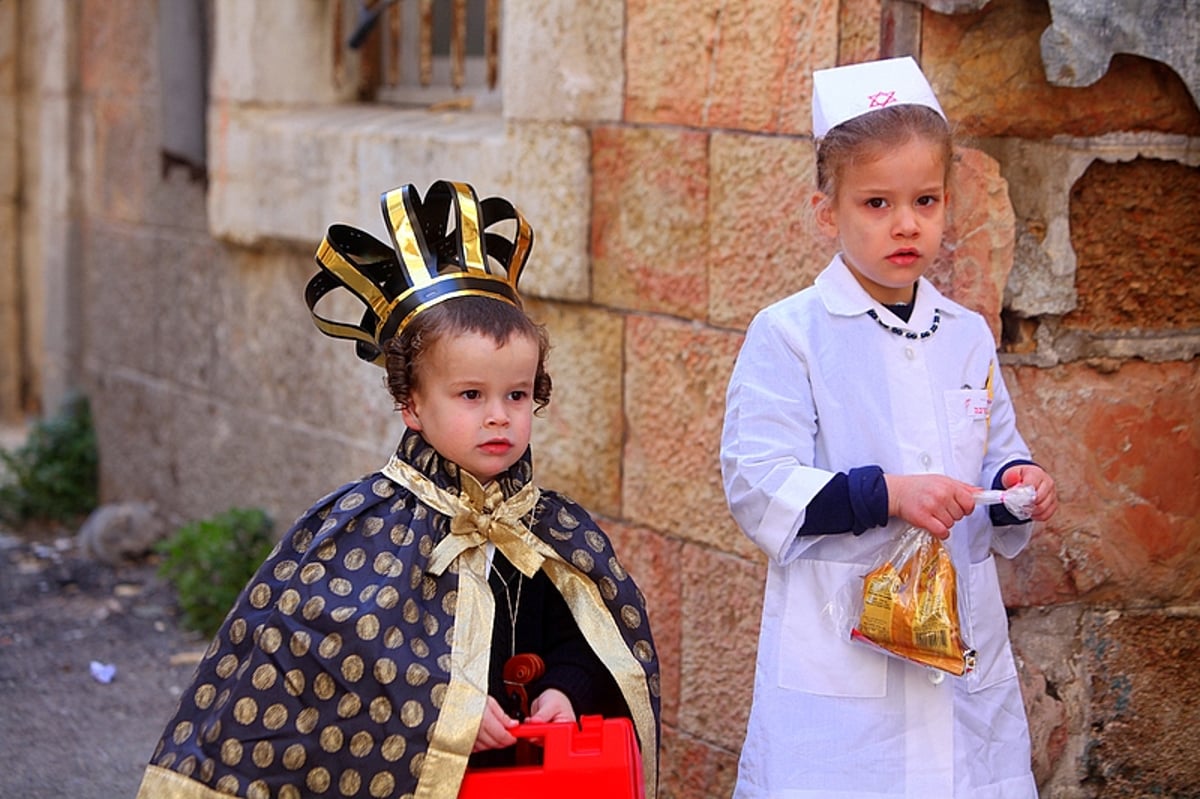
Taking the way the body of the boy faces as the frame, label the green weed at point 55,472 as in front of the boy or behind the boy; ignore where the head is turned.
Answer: behind

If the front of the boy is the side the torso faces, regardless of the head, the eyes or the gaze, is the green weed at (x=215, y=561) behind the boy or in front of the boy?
behind

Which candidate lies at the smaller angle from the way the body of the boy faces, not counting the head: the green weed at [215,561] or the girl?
the girl

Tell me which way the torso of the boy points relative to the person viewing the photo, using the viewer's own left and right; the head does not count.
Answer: facing the viewer and to the right of the viewer

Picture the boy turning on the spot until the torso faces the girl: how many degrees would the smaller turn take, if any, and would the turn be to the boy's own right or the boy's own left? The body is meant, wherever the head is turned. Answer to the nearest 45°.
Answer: approximately 45° to the boy's own left
